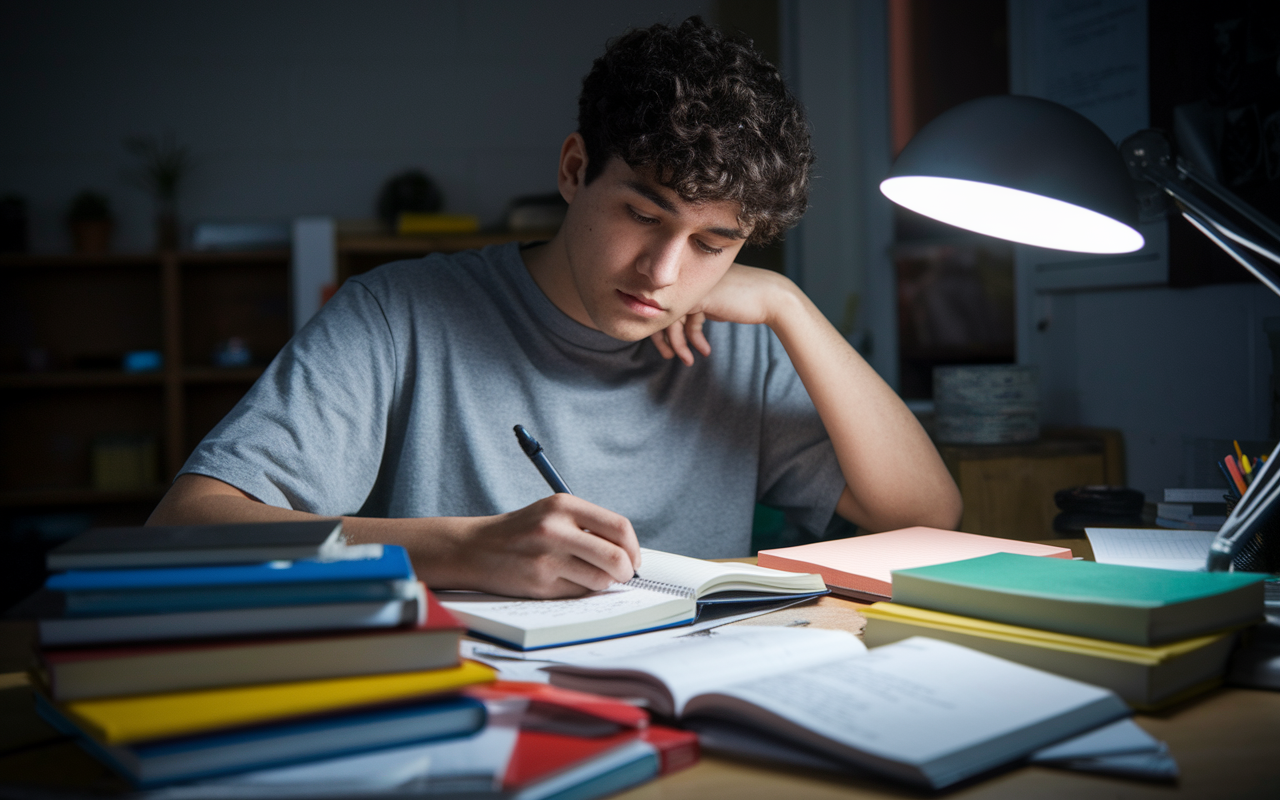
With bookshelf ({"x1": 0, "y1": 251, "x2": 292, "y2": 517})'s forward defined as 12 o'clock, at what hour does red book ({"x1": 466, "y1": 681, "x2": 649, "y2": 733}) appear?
The red book is roughly at 12 o'clock from the bookshelf.

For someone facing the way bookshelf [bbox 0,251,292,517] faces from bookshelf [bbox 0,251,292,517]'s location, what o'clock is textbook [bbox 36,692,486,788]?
The textbook is roughly at 12 o'clock from the bookshelf.

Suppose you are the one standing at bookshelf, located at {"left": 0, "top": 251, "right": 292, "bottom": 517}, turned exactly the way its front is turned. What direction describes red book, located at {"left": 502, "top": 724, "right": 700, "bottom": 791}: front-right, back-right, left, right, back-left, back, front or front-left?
front

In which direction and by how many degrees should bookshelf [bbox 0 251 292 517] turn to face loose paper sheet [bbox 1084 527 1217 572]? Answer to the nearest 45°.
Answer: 0° — it already faces it

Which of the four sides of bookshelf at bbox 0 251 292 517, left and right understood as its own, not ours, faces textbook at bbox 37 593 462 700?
front

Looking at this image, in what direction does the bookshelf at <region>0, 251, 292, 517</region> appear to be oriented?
toward the camera

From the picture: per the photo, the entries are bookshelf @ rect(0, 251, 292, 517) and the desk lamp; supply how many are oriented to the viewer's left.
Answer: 1

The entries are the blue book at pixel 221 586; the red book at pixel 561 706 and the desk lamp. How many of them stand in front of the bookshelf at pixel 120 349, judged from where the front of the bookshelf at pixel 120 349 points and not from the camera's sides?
3

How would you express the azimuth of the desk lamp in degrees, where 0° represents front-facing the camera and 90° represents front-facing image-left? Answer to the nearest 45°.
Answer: approximately 90°

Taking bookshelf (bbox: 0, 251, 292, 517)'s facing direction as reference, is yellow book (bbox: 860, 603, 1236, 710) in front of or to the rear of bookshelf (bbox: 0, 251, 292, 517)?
in front
